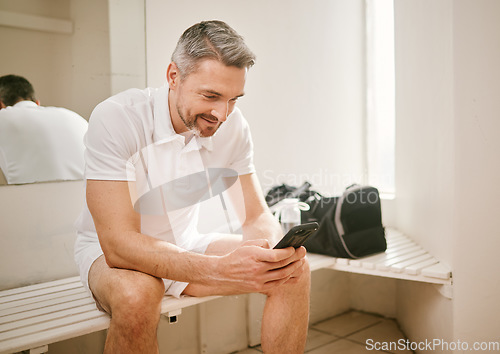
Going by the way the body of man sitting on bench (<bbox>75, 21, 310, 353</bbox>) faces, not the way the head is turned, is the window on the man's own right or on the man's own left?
on the man's own left

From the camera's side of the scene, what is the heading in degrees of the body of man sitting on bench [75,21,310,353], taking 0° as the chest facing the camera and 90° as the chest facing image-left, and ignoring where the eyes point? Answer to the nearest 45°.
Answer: approximately 315°

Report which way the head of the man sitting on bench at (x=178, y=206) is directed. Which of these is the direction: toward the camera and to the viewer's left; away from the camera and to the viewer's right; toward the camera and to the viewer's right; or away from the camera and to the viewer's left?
toward the camera and to the viewer's right

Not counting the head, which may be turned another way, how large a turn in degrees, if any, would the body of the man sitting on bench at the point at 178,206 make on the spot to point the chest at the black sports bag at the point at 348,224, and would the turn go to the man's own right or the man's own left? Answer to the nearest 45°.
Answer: approximately 90° to the man's own left
